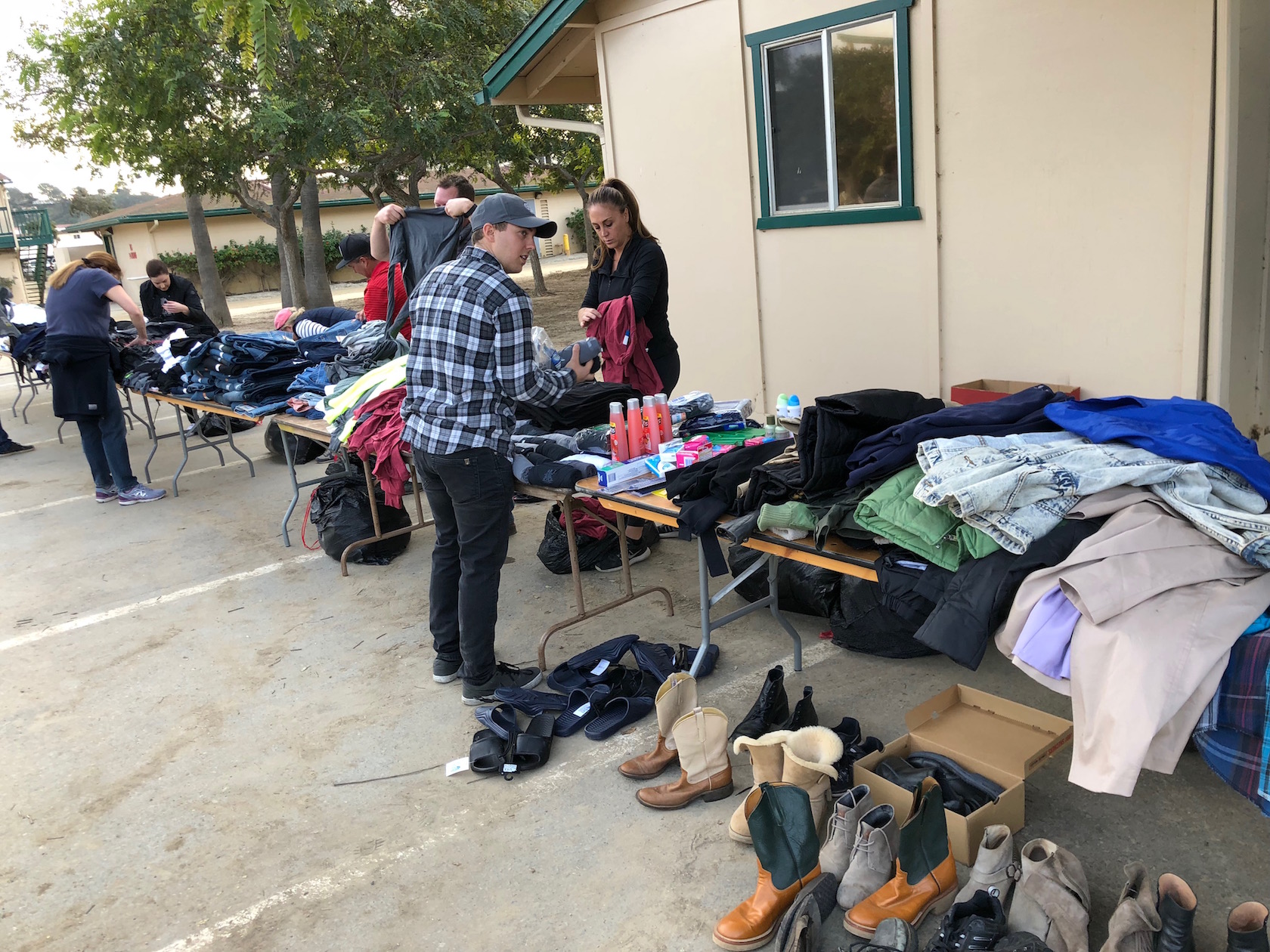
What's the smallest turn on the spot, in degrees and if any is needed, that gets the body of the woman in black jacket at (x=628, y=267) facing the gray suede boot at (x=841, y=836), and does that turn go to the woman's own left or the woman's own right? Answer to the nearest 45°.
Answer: approximately 45° to the woman's own left

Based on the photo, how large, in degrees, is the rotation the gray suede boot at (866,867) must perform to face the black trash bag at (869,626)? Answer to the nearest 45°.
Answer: approximately 135° to its right

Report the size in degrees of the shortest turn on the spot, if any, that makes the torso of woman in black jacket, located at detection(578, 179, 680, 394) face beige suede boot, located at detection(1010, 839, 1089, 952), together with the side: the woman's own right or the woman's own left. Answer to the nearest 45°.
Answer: approximately 45° to the woman's own left

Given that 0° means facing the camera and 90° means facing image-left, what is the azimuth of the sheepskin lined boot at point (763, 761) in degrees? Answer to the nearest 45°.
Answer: approximately 45°

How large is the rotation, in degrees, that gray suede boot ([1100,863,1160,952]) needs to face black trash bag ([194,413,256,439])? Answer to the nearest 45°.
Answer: approximately 90° to its right
